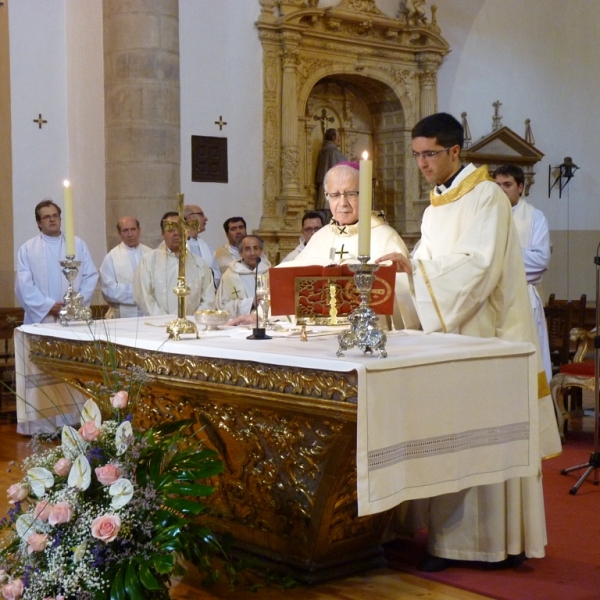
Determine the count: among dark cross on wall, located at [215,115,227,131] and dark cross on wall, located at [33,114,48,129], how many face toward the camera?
2

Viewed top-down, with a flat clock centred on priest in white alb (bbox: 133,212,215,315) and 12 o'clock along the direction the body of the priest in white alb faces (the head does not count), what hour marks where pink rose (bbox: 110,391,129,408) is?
The pink rose is roughly at 12 o'clock from the priest in white alb.

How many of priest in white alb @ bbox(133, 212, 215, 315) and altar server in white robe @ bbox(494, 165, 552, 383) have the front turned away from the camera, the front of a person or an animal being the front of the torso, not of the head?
0

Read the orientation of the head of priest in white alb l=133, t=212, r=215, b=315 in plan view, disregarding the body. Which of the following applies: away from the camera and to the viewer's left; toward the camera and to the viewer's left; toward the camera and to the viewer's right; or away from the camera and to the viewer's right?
toward the camera and to the viewer's right

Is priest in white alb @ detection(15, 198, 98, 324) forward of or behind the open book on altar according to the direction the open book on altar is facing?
forward

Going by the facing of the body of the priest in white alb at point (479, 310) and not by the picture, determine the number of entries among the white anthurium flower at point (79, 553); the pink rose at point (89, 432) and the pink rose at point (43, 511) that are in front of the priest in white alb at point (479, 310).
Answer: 3

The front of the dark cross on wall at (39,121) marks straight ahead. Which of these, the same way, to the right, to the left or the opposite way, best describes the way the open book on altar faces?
the opposite way

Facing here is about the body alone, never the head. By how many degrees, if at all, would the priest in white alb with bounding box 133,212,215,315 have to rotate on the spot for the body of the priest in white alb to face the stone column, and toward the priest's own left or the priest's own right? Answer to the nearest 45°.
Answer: approximately 180°

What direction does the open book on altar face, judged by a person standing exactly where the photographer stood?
facing away from the viewer

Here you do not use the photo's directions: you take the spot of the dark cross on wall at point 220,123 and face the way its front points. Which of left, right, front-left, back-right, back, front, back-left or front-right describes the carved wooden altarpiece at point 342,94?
back-left

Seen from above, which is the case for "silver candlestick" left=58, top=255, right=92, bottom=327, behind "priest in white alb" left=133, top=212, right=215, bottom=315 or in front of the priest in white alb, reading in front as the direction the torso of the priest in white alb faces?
in front

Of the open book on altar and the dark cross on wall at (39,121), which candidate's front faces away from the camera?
the open book on altar

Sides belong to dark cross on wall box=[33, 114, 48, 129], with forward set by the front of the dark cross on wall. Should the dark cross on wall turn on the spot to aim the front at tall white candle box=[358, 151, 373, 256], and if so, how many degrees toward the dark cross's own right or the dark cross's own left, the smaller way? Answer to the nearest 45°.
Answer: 0° — it already faces it

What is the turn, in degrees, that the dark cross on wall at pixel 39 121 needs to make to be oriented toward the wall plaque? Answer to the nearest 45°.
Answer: approximately 90° to its left
